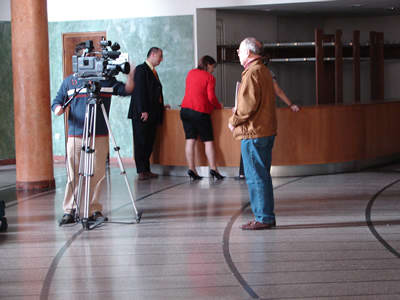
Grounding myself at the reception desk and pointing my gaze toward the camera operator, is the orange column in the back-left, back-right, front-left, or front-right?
front-right

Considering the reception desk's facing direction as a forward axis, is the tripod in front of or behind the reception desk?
in front

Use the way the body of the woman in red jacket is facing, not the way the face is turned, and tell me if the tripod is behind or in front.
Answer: behind

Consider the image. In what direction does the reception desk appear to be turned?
toward the camera

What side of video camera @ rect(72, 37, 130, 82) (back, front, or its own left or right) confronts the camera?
right

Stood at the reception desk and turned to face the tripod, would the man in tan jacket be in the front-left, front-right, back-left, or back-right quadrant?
front-left

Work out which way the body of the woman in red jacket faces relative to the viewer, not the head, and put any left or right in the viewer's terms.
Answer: facing away from the viewer and to the right of the viewer

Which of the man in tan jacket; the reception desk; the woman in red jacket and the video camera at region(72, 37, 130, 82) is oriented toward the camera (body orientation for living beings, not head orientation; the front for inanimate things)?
the reception desk

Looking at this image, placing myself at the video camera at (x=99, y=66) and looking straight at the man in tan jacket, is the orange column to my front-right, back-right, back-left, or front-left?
back-left

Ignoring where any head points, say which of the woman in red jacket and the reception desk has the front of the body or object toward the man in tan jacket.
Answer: the reception desk

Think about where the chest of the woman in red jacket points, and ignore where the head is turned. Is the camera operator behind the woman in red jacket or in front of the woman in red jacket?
behind

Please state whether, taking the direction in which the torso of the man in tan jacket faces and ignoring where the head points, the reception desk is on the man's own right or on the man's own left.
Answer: on the man's own right
